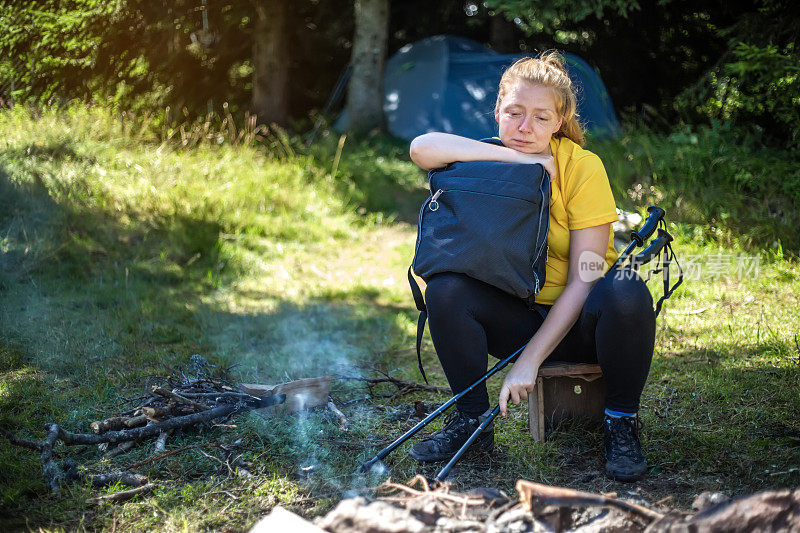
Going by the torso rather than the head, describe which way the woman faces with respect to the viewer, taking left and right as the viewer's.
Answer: facing the viewer and to the left of the viewer

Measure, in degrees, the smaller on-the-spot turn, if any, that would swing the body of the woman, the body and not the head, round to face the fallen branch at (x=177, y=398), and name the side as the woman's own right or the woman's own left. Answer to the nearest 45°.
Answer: approximately 45° to the woman's own right

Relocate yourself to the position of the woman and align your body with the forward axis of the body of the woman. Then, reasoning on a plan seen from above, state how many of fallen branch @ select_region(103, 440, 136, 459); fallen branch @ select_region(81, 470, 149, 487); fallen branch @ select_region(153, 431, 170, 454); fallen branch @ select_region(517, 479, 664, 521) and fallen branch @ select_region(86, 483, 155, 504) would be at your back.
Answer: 0

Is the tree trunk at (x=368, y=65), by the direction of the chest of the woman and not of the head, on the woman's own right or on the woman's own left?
on the woman's own right

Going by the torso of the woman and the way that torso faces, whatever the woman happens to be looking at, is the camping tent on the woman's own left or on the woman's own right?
on the woman's own right

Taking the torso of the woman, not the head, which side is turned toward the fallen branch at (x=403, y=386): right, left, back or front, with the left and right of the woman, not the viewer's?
right

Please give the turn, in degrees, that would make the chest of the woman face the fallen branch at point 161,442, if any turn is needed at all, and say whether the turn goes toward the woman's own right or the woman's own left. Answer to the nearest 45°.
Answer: approximately 45° to the woman's own right

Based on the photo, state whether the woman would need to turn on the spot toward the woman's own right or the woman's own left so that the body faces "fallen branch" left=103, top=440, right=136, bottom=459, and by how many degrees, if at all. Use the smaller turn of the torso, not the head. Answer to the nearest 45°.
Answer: approximately 45° to the woman's own right

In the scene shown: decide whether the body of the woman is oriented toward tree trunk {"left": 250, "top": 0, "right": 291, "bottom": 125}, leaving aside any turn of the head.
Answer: no
